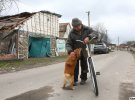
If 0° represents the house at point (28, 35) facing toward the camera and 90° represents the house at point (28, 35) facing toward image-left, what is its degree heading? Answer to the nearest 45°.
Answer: approximately 315°

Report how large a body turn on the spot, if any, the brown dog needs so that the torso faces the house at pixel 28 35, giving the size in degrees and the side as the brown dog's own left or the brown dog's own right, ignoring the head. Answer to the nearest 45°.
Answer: approximately 45° to the brown dog's own left
